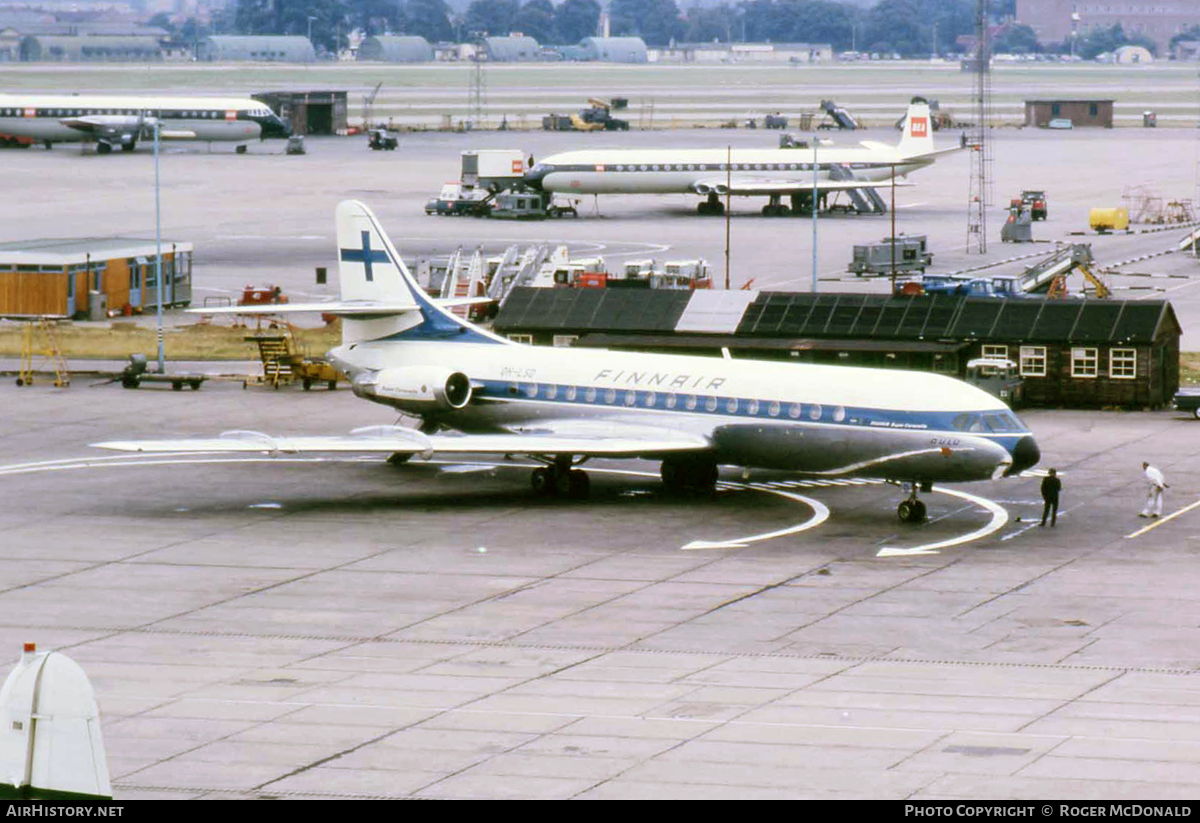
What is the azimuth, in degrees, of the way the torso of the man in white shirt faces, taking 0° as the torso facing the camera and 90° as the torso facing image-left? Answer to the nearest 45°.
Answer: approximately 90°
